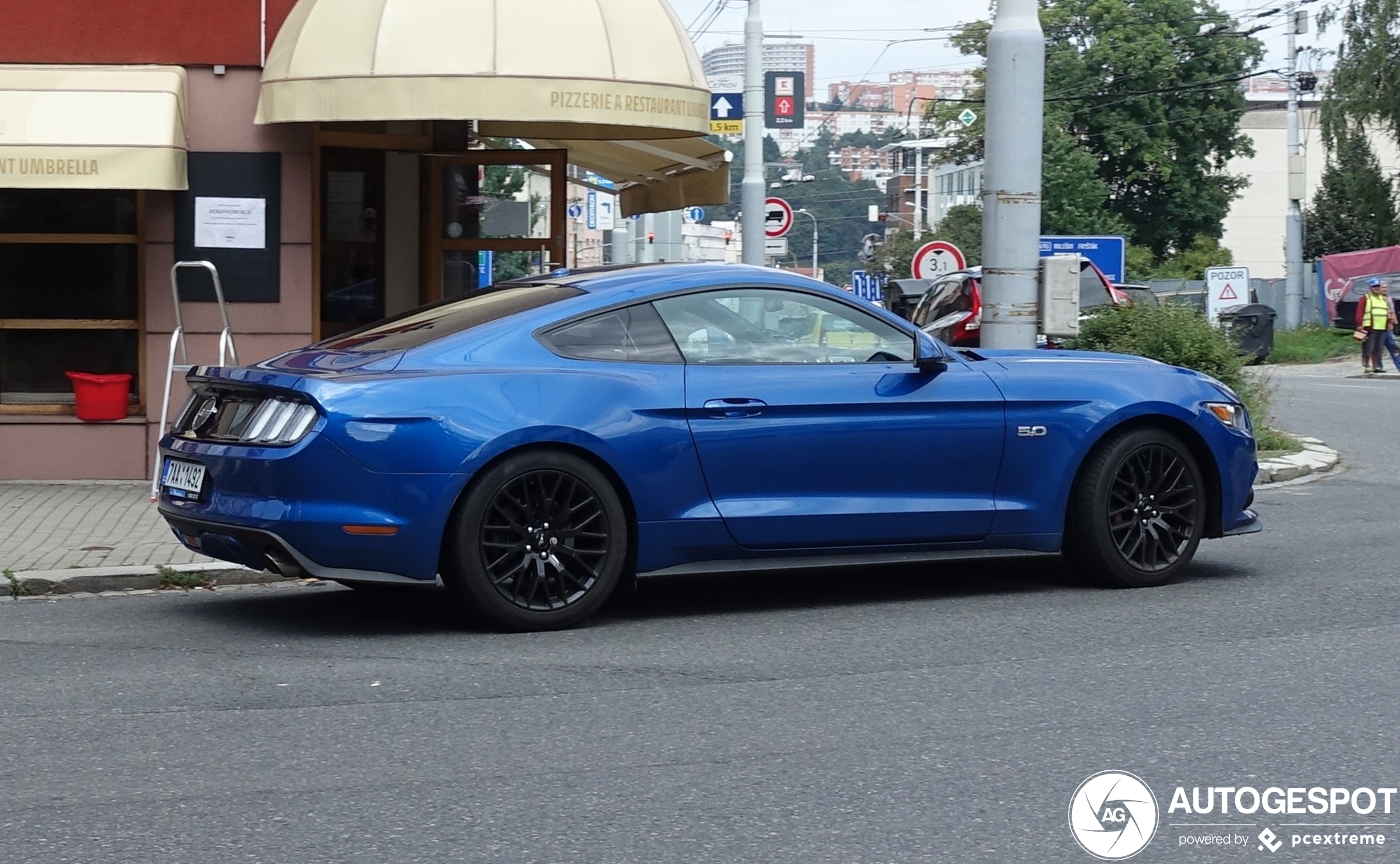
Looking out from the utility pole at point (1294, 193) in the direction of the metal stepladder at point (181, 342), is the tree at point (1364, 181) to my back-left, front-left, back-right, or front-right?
back-left

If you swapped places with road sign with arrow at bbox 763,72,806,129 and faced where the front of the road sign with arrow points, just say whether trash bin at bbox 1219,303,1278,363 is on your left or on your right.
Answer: on your left

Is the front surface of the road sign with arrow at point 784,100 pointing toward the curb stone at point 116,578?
yes

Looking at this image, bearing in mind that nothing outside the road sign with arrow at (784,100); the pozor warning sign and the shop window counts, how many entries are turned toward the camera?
3

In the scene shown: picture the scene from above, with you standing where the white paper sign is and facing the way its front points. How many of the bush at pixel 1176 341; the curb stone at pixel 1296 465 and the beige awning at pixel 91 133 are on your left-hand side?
2

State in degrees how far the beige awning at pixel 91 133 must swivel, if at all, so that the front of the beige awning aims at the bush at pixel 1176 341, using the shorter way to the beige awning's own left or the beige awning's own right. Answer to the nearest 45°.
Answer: approximately 90° to the beige awning's own left

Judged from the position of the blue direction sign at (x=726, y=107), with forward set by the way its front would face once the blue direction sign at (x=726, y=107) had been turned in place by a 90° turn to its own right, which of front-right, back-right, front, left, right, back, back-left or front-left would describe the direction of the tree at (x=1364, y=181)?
back-right

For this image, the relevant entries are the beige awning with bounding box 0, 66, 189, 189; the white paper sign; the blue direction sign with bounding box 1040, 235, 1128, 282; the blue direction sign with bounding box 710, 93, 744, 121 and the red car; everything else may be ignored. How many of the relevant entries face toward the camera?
4

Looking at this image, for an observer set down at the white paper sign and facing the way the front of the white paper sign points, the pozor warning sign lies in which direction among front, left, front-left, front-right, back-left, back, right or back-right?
back-left

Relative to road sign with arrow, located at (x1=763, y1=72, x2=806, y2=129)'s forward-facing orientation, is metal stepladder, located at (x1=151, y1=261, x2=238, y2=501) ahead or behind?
ahead

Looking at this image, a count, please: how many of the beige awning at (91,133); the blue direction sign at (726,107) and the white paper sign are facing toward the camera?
3
